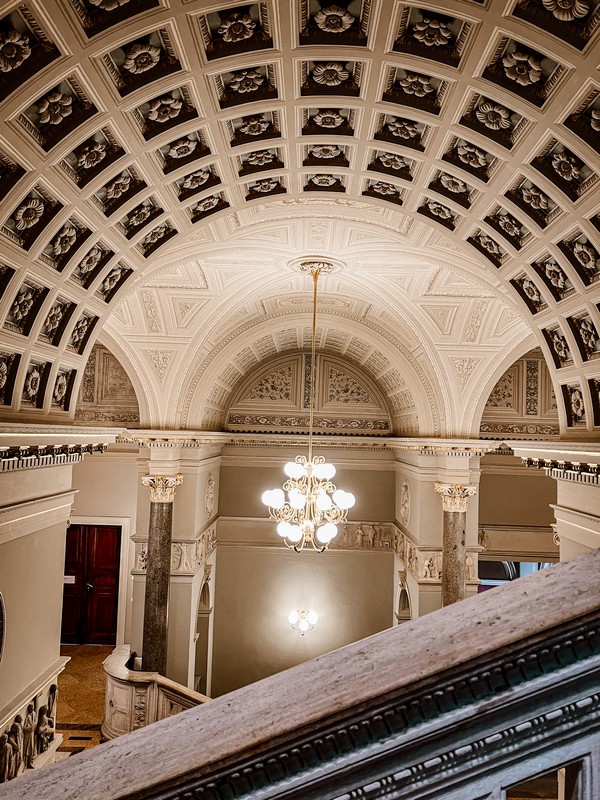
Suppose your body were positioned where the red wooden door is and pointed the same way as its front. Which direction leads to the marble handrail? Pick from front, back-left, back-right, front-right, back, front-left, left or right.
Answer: front

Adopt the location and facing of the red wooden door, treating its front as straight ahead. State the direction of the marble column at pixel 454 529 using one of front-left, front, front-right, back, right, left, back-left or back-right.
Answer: front-left

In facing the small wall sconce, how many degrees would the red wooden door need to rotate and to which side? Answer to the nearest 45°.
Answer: approximately 45° to its left

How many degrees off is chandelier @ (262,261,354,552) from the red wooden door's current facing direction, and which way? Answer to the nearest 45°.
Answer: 0° — it already faces it

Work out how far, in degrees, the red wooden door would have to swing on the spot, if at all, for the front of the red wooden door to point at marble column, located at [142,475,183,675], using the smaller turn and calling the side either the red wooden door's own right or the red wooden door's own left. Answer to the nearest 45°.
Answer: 0° — it already faces it

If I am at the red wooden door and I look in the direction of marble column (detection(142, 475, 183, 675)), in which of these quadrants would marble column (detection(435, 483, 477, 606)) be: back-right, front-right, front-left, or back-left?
front-left

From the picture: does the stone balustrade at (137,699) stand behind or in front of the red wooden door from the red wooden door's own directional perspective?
in front

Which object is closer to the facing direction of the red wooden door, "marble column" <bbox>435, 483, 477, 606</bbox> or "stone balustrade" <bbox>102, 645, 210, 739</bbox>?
the stone balustrade

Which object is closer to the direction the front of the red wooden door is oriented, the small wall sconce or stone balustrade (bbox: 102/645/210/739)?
the stone balustrade

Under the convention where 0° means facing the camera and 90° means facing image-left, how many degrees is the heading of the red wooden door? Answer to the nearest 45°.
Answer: approximately 0°

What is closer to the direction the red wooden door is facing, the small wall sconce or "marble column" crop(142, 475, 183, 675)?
the marble column
